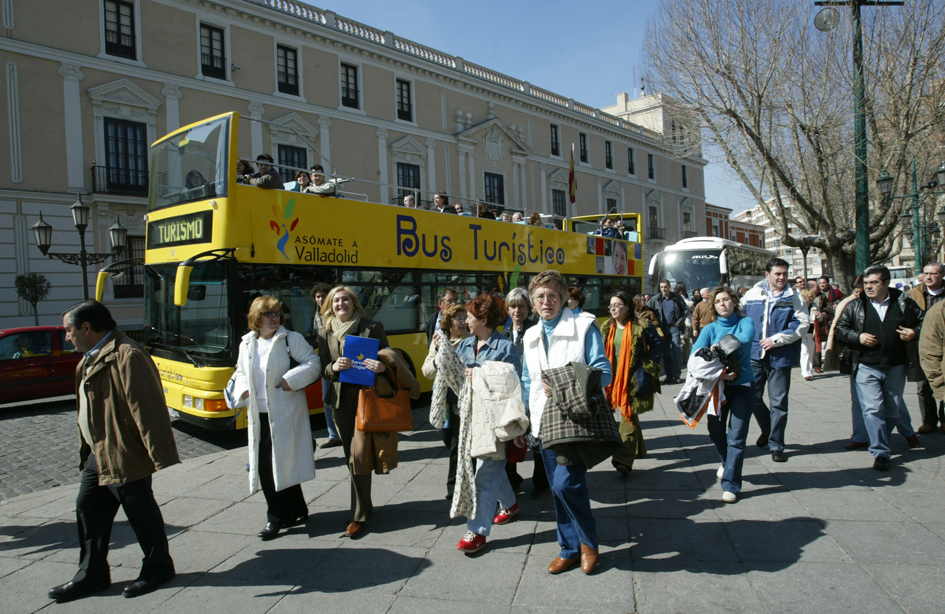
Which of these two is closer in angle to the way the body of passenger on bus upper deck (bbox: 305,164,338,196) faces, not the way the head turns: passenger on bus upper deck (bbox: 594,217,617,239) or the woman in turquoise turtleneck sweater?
the woman in turquoise turtleneck sweater

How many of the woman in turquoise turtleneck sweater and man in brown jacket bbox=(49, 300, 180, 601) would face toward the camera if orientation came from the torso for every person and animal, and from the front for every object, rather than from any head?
1

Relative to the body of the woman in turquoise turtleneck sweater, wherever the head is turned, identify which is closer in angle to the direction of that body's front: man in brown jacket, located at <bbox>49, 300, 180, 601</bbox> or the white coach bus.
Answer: the man in brown jacket

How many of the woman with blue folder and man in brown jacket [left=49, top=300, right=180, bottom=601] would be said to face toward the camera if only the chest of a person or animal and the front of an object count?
1

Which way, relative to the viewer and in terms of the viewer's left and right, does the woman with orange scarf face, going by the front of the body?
facing the viewer and to the left of the viewer

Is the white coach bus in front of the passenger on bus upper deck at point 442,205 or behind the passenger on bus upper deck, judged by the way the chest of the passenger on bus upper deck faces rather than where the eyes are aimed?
behind

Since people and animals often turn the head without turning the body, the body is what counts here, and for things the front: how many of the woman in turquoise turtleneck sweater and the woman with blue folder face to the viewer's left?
0

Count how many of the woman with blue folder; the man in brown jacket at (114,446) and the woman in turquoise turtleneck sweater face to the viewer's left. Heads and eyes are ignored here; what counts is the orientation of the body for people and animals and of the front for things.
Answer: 1

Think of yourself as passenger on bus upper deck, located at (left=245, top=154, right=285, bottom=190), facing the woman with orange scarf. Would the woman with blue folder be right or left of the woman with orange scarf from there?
right

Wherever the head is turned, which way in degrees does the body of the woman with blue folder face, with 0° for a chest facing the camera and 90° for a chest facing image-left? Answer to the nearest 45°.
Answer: approximately 0°

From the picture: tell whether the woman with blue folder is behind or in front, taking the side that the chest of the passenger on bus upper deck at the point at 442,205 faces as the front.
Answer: in front
